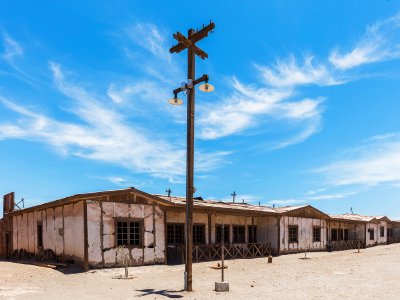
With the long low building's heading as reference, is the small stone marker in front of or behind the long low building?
in front

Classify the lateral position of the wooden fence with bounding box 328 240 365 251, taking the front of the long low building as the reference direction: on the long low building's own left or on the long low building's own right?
on the long low building's own left

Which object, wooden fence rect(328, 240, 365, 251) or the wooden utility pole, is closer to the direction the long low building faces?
the wooden utility pole

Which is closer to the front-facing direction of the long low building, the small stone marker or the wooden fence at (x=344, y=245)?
the small stone marker
